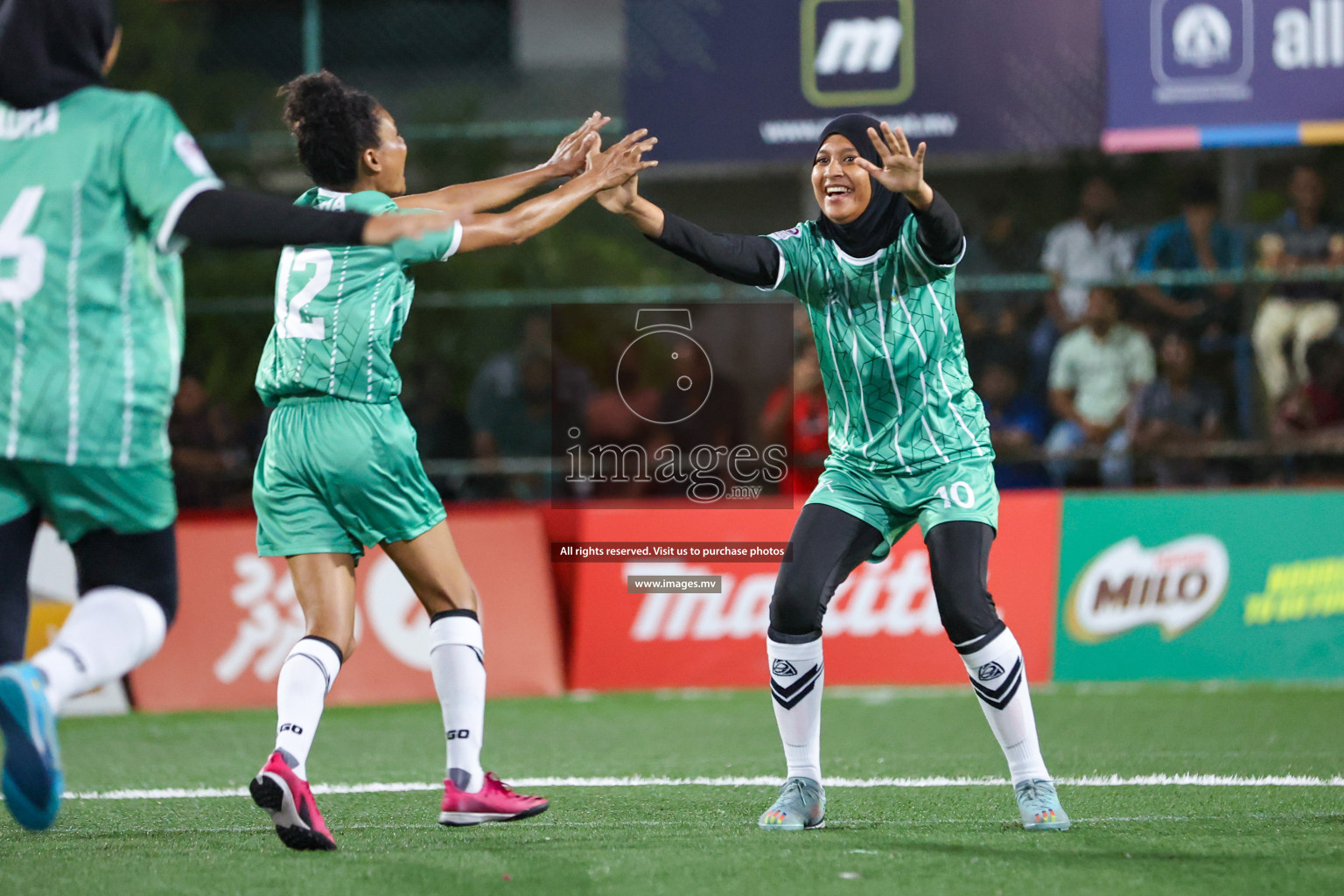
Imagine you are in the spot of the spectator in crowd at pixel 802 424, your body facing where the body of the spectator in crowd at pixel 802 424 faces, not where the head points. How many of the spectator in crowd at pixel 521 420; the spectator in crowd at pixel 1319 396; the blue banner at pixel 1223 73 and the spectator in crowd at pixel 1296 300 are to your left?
3

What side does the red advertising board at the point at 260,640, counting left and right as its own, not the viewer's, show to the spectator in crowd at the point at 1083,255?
left

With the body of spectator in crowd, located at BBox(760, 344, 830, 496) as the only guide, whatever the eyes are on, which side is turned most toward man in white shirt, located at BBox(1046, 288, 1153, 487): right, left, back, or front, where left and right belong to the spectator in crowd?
left

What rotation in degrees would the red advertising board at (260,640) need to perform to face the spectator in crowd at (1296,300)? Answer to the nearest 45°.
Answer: approximately 90° to its left
